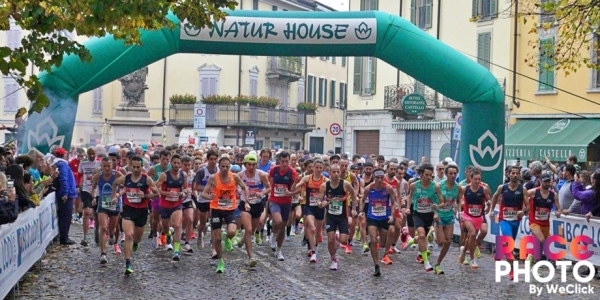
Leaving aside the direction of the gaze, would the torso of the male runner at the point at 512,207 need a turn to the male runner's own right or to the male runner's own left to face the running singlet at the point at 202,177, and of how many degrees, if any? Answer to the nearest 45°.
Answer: approximately 90° to the male runner's own right

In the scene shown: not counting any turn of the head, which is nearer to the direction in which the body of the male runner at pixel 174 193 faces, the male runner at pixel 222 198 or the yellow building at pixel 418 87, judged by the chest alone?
the male runner

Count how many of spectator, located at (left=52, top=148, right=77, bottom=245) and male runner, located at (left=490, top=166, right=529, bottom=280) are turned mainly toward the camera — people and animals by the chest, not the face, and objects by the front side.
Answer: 1

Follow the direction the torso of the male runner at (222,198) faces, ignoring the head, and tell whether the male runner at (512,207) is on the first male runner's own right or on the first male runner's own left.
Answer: on the first male runner's own left

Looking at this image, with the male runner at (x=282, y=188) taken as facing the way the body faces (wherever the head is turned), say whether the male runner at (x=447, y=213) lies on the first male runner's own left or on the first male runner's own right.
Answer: on the first male runner's own left

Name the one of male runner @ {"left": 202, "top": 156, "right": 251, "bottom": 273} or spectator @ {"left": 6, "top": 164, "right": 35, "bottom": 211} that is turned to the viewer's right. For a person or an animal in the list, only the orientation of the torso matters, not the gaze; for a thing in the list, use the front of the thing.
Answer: the spectator

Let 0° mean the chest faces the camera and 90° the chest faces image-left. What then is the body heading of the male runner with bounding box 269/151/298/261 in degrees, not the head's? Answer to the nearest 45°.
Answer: approximately 0°

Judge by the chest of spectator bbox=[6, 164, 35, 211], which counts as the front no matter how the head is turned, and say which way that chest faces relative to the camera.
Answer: to the viewer's right

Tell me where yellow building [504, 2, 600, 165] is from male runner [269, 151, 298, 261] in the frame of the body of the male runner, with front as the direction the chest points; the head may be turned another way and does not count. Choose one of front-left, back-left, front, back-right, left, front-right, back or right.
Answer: back-left

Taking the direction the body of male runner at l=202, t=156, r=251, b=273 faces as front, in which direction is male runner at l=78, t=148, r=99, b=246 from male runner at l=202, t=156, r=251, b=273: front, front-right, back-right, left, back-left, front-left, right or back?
back-right
